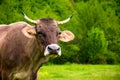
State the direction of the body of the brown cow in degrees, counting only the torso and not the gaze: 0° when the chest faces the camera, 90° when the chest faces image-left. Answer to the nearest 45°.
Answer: approximately 315°
